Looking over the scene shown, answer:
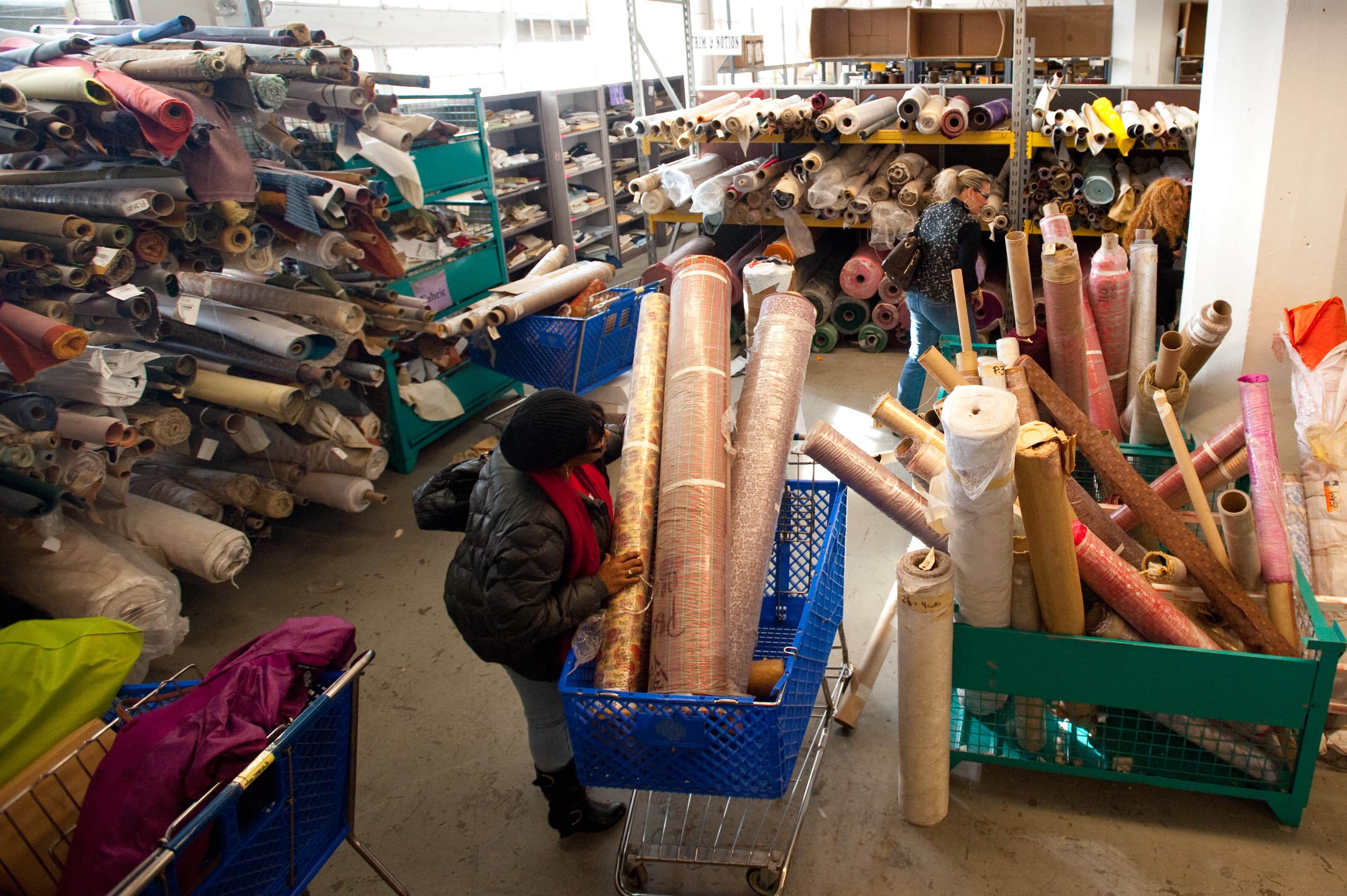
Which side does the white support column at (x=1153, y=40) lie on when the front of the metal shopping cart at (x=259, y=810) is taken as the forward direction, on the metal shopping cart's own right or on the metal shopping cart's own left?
on the metal shopping cart's own right

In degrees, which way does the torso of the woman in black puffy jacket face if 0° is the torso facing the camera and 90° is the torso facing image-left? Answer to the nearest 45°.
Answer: approximately 270°

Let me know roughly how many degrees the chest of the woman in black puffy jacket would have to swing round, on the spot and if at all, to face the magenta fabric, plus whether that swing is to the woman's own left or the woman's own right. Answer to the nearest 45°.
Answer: approximately 135° to the woman's own right

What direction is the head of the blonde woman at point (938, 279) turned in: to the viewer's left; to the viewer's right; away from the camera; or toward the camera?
to the viewer's right

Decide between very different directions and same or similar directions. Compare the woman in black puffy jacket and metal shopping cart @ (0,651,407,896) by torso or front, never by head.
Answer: very different directions

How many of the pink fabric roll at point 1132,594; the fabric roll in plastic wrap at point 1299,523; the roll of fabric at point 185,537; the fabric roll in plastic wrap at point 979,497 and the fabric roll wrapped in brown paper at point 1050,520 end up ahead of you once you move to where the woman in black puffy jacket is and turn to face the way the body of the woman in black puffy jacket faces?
4

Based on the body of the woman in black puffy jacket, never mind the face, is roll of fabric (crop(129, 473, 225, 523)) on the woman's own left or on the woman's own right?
on the woman's own left

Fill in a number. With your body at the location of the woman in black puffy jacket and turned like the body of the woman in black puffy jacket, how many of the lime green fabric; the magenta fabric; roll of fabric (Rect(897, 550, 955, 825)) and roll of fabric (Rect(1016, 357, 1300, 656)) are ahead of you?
2

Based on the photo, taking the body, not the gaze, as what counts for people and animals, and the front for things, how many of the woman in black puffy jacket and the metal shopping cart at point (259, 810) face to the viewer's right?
1

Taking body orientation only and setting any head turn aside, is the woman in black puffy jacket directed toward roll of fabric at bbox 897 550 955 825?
yes

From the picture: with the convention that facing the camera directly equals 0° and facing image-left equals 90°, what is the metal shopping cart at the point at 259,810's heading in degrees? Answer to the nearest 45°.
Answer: approximately 135°

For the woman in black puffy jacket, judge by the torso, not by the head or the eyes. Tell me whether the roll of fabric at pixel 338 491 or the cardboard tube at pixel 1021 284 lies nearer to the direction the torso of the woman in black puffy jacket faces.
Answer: the cardboard tube
